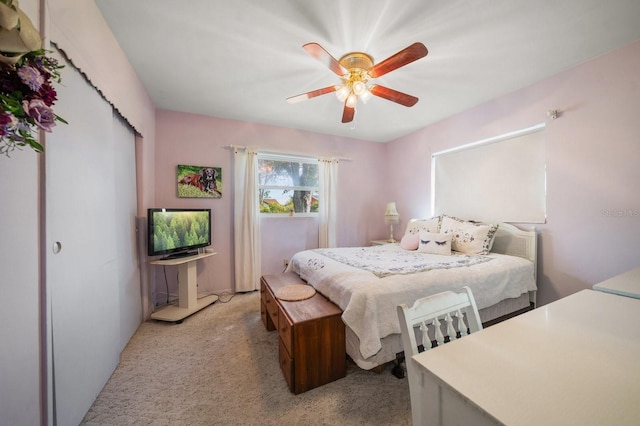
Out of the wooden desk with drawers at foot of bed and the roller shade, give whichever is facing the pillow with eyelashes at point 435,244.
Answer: the roller shade

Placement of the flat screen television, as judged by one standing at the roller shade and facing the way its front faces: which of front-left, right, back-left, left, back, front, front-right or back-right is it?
front

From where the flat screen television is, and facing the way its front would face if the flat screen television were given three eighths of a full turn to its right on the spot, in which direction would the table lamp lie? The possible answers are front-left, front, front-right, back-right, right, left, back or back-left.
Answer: back

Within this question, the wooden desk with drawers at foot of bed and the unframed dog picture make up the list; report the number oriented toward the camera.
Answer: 1

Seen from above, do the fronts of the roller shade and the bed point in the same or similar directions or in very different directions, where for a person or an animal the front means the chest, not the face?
same or similar directions

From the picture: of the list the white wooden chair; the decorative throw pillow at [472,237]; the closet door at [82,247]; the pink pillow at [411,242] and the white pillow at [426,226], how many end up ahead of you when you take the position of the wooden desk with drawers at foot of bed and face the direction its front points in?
1

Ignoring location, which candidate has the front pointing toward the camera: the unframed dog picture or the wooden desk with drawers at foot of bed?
the unframed dog picture

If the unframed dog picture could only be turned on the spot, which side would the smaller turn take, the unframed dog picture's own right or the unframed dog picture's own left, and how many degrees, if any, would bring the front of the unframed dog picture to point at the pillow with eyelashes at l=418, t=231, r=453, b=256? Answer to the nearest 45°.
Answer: approximately 45° to the unframed dog picture's own left

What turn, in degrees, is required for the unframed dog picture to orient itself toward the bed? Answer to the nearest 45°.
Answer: approximately 45° to its left

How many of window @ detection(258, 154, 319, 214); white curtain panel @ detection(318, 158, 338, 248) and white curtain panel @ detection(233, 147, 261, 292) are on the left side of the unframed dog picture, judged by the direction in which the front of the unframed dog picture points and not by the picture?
3

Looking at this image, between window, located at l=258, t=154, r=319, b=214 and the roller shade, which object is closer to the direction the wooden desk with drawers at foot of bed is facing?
the window

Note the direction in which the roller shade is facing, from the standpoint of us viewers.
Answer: facing the viewer and to the left of the viewer

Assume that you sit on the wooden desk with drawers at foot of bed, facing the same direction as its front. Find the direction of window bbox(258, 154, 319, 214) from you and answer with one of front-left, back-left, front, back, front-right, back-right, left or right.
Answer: right

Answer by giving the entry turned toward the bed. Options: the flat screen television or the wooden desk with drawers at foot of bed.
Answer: the flat screen television

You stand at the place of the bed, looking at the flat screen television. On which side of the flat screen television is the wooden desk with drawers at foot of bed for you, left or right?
left

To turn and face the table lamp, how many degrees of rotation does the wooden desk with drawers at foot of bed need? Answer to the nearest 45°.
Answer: approximately 135° to its right

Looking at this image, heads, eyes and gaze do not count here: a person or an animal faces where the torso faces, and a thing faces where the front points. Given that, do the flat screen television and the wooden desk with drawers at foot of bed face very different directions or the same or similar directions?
very different directions

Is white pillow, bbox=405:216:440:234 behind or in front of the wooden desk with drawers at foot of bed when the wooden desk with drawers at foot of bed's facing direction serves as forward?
behind

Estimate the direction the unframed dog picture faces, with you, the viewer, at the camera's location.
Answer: facing the viewer

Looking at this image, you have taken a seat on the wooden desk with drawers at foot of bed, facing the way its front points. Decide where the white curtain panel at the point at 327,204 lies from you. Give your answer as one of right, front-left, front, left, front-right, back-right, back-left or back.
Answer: right

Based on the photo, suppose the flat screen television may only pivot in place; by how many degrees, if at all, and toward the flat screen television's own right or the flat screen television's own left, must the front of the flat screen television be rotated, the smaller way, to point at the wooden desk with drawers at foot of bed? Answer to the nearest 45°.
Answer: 0° — it already faces it
